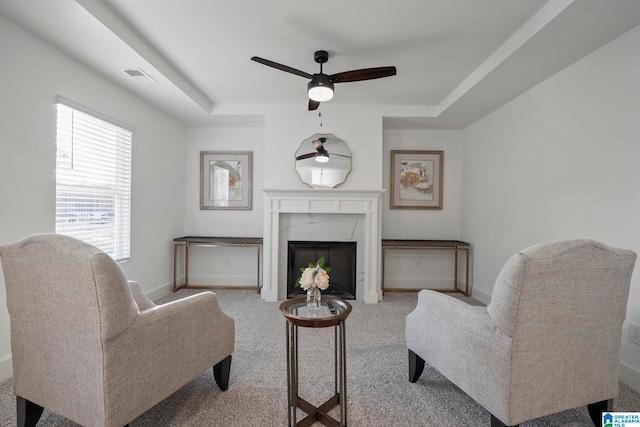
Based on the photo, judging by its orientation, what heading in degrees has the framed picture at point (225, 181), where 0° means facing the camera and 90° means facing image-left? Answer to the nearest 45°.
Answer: approximately 0°

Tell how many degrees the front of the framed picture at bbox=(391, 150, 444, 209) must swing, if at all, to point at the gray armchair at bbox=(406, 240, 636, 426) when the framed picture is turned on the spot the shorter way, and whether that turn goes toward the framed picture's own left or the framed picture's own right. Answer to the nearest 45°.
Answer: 0° — it already faces it

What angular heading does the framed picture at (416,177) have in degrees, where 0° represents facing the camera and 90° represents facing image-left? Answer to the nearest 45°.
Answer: approximately 0°

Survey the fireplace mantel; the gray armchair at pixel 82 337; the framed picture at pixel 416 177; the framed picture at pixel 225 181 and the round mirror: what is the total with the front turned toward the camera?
4

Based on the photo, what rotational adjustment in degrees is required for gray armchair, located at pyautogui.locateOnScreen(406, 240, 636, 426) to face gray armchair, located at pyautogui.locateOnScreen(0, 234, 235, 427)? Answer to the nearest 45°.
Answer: approximately 90° to its left

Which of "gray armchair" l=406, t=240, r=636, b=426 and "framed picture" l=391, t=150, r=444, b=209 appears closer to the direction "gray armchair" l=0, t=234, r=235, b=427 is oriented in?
the framed picture

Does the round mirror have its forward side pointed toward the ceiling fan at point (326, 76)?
yes

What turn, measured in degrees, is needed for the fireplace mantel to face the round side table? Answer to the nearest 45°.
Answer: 0° — it already faces it

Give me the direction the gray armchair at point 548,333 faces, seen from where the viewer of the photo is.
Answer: facing away from the viewer and to the left of the viewer

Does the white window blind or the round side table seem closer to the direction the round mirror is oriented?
the round side table

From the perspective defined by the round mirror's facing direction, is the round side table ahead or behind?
ahead
